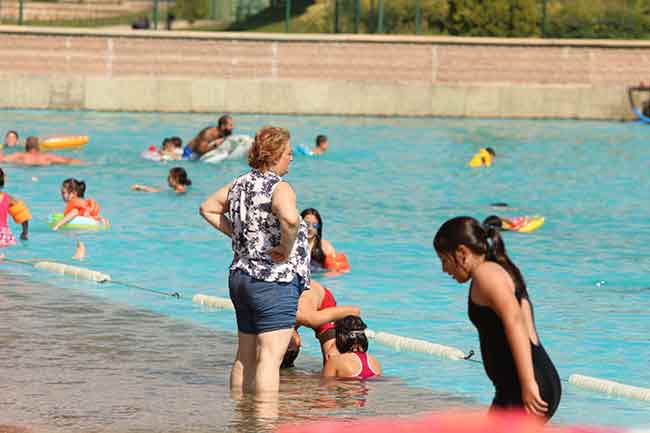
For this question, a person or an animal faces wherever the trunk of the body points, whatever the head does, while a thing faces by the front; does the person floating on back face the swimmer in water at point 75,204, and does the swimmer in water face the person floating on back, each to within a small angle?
no

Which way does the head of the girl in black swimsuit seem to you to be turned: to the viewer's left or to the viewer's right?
to the viewer's left

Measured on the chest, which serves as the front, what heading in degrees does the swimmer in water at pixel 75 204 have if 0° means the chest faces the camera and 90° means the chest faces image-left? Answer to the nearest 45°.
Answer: approximately 45°

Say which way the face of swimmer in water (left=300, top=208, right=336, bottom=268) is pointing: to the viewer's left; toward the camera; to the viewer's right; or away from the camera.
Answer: toward the camera

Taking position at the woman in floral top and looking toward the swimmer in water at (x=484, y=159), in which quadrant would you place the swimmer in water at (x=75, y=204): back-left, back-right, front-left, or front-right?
front-left

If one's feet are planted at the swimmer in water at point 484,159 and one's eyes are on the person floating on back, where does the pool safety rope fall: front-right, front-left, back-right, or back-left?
front-left

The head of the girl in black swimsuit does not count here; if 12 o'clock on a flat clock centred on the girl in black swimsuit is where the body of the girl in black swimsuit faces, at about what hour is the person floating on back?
The person floating on back is roughly at 2 o'clock from the girl in black swimsuit.

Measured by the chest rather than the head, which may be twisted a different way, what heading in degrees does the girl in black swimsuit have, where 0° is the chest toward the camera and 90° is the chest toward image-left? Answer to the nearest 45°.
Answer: approximately 90°

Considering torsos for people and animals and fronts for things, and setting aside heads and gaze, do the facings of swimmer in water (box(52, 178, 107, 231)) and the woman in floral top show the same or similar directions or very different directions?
very different directions
